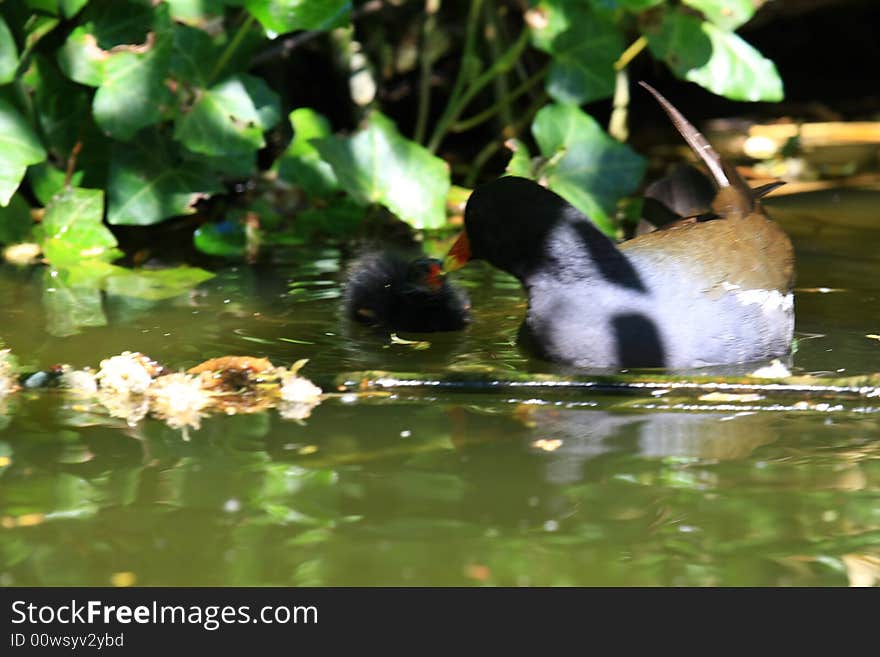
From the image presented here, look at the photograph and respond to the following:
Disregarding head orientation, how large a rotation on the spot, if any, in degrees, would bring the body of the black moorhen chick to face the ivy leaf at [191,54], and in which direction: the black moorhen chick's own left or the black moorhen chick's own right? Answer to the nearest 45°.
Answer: approximately 135° to the black moorhen chick's own left

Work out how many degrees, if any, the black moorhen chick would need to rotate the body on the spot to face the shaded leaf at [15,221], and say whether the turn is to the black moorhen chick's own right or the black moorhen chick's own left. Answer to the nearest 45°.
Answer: approximately 135° to the black moorhen chick's own left

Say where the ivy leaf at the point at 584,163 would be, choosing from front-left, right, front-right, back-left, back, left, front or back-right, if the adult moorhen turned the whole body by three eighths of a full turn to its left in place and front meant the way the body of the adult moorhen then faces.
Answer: back-left

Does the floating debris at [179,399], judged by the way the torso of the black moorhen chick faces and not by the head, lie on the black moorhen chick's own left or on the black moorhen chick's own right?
on the black moorhen chick's own right

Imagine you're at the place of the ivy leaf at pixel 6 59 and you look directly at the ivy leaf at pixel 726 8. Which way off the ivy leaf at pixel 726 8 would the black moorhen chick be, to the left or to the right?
right

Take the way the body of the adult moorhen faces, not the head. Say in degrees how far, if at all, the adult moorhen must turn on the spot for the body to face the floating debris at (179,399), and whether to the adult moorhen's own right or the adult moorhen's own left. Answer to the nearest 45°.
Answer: approximately 45° to the adult moorhen's own left

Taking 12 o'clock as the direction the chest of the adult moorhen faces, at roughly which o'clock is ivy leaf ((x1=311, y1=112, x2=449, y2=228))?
The ivy leaf is roughly at 2 o'clock from the adult moorhen.

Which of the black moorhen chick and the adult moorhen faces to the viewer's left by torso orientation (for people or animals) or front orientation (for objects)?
the adult moorhen

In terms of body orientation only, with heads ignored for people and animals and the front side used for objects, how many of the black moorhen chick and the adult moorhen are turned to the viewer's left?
1

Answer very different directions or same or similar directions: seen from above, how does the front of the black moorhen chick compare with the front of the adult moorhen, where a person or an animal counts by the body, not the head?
very different directions

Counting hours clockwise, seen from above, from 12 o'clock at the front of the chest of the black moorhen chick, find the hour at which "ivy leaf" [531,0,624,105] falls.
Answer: The ivy leaf is roughly at 10 o'clock from the black moorhen chick.

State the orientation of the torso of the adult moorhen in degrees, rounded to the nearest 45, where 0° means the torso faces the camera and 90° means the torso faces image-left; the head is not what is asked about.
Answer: approximately 90°

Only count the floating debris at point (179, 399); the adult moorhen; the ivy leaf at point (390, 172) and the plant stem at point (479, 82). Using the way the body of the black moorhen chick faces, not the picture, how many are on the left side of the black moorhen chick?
2

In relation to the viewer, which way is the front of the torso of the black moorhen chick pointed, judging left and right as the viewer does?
facing to the right of the viewer
